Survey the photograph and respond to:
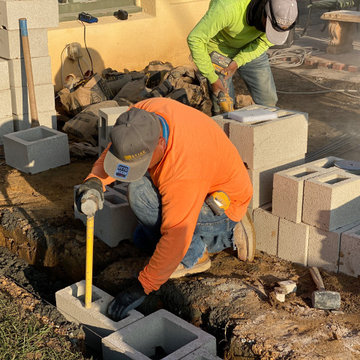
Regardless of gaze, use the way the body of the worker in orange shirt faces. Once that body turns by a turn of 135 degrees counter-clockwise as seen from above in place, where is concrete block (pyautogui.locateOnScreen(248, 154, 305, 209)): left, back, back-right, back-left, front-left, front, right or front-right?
front-left

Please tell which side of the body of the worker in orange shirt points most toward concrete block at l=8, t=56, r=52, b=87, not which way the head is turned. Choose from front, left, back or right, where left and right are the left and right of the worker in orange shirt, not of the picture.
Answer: right

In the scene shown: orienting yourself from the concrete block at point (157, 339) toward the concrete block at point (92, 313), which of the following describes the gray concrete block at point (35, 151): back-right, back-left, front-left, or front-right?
front-right

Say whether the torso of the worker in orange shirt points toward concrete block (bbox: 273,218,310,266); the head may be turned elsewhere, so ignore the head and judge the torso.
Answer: no

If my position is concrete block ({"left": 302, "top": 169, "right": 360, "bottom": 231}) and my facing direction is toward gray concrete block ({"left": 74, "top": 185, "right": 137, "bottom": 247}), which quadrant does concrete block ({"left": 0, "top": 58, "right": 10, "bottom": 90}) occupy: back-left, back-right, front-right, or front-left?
front-right

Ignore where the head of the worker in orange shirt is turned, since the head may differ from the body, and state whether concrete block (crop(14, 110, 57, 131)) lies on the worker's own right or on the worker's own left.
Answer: on the worker's own right

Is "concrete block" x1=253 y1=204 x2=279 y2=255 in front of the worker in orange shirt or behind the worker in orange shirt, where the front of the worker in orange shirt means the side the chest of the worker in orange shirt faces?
behind

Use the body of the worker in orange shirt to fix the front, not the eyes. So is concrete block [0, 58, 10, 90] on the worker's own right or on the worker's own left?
on the worker's own right

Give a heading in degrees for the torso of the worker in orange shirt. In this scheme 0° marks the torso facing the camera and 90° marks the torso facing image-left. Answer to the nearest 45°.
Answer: approximately 45°

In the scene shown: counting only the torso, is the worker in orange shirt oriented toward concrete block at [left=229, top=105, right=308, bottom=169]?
no

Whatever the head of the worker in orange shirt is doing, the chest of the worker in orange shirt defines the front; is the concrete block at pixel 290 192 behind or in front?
behind

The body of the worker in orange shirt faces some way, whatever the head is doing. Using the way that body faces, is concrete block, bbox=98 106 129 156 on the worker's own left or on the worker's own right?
on the worker's own right

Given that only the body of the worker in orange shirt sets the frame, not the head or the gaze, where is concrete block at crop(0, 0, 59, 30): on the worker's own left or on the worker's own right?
on the worker's own right

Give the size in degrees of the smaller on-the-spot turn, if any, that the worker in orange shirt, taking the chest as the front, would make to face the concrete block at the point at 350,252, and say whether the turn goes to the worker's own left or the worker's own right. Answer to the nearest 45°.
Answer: approximately 135° to the worker's own left

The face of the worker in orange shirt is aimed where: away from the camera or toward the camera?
toward the camera

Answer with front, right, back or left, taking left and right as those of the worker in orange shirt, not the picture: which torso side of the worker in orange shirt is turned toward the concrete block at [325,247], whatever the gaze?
back
